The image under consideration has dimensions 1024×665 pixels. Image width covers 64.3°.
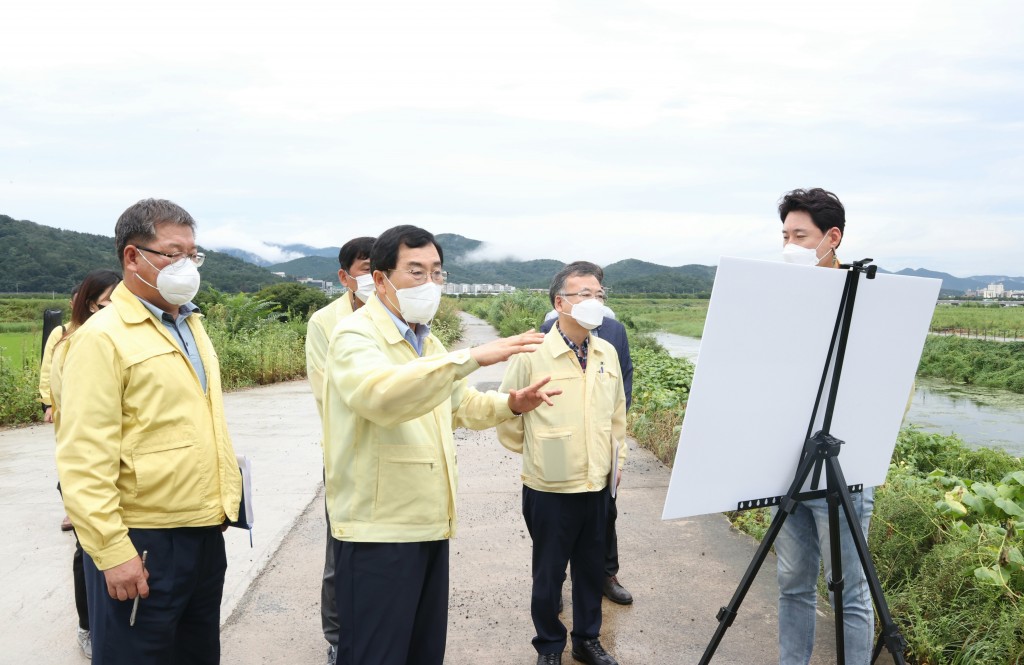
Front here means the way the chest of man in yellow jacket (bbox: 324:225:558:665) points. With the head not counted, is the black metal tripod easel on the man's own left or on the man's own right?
on the man's own left

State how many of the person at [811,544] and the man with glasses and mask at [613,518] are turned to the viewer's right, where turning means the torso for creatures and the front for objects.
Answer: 0

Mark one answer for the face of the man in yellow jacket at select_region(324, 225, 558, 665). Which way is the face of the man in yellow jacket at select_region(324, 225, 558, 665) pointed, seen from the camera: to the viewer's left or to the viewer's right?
to the viewer's right

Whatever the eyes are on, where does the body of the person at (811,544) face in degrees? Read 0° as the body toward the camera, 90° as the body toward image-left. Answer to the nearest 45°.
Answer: approximately 45°

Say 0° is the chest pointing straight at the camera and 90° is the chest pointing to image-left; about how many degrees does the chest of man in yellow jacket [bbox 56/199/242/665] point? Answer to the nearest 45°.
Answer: approximately 315°
